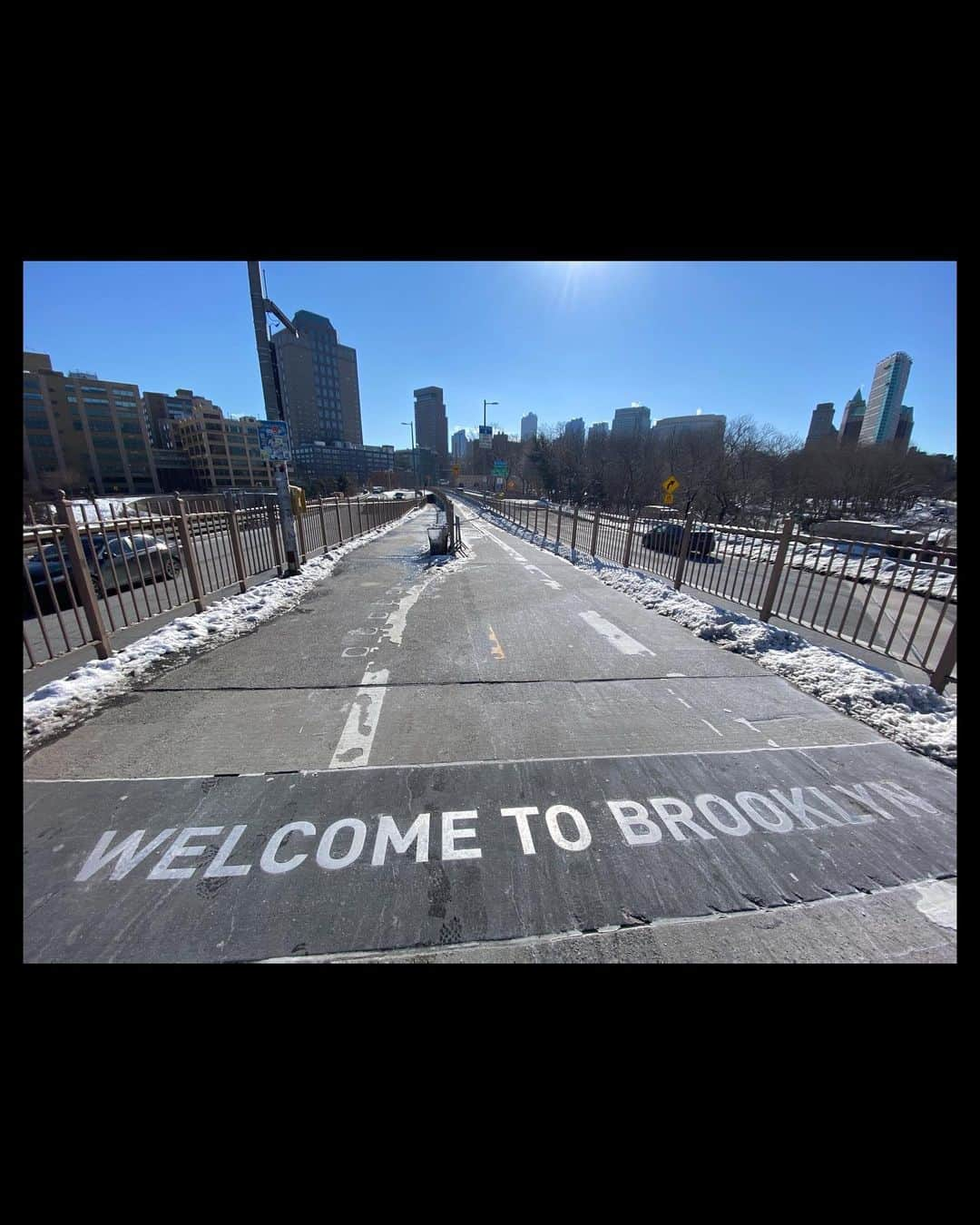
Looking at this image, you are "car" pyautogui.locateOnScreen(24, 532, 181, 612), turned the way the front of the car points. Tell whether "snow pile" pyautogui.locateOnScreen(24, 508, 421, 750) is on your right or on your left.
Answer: on your left

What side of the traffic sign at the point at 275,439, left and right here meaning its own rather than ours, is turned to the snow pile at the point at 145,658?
front

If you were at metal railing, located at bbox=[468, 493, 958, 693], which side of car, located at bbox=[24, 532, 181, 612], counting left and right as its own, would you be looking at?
left
